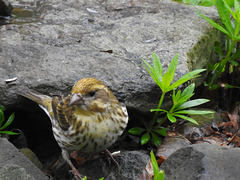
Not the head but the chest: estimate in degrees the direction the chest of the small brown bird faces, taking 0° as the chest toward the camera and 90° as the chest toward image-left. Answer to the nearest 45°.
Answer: approximately 315°

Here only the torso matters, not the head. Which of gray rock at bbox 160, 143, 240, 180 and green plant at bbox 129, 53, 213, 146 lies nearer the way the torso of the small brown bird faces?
the gray rock

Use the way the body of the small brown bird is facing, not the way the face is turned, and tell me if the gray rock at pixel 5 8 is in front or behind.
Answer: behind

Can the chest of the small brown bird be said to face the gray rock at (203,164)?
yes

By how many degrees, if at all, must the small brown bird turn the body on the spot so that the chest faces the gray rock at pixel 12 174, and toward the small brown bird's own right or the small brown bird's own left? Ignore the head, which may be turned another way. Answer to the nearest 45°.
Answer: approximately 90° to the small brown bird's own right
